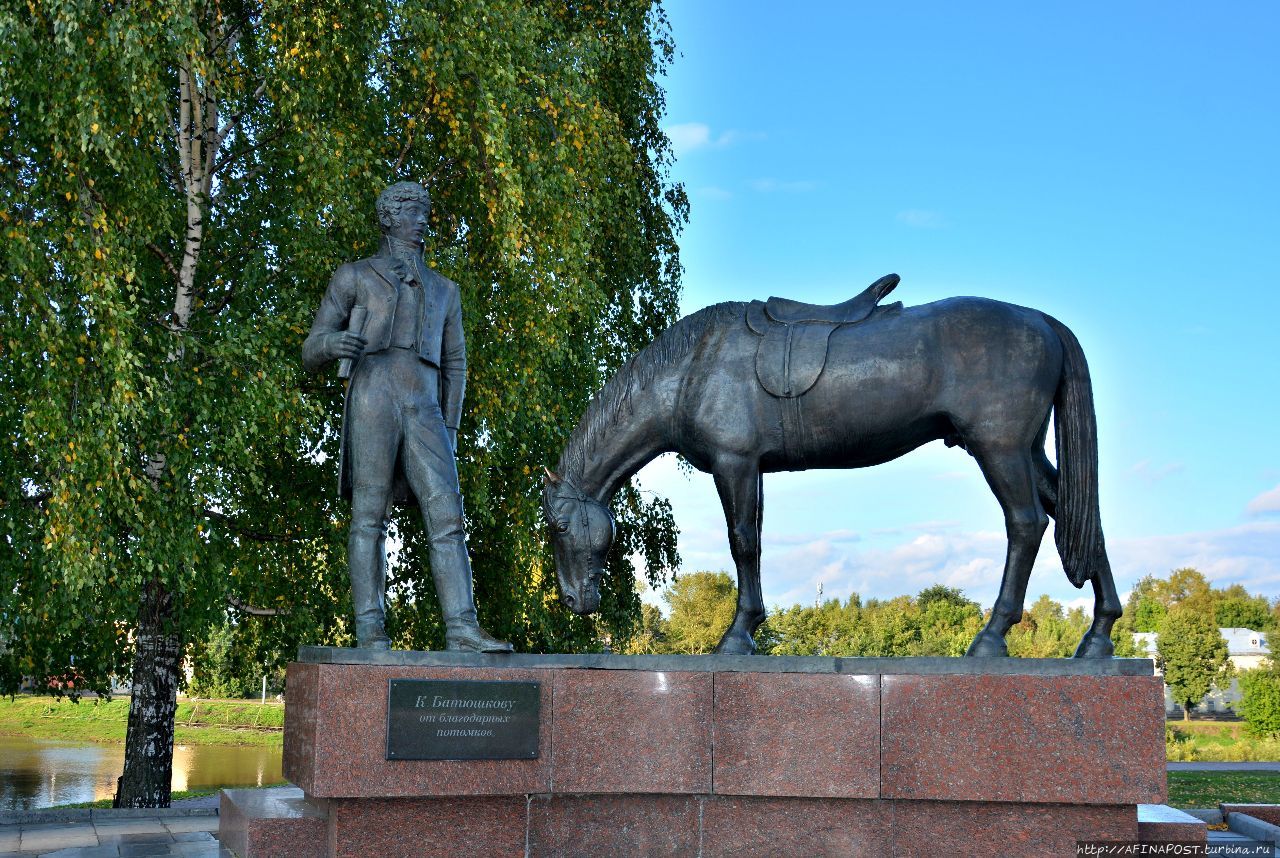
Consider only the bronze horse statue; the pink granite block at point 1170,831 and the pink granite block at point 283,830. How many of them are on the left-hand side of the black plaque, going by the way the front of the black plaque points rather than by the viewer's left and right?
2

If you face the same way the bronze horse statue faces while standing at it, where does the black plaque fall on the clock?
The black plaque is roughly at 11 o'clock from the bronze horse statue.

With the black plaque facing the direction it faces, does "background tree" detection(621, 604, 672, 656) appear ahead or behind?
behind

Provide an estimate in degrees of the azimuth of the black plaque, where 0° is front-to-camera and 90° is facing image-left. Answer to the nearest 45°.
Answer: approximately 0°

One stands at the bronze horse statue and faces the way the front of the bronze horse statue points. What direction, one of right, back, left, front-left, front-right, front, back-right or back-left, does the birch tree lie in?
front-right

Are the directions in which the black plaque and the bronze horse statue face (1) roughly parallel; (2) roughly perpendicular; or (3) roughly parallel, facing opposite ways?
roughly perpendicular

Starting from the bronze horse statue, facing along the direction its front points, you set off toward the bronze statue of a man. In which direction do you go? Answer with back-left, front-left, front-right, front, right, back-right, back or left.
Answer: front

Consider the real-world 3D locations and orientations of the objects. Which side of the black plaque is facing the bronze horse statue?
left

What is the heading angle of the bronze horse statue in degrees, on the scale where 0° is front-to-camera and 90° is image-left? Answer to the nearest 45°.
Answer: approximately 90°

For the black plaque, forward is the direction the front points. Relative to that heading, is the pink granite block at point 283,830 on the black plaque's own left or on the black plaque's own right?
on the black plaque's own right

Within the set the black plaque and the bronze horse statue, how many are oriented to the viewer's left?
1
